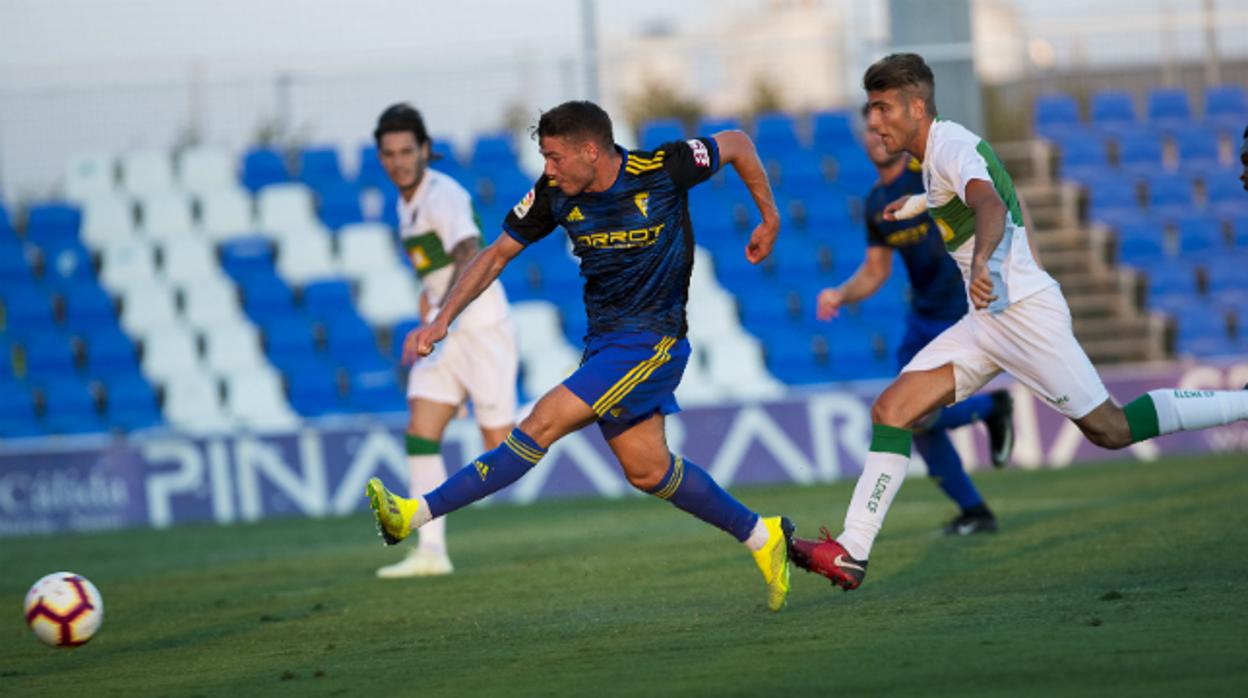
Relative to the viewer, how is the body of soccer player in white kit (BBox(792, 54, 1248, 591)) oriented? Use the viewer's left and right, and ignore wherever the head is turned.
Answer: facing to the left of the viewer

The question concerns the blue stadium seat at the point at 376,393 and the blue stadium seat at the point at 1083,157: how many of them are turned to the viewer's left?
0

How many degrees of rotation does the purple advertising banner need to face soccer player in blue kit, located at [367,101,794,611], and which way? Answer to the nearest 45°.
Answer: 0° — it already faces them

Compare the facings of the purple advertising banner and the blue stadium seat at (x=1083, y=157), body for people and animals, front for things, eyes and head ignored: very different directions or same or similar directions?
same or similar directions

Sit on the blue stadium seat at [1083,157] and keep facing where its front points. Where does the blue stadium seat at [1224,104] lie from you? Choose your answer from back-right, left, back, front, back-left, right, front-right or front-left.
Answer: back-left

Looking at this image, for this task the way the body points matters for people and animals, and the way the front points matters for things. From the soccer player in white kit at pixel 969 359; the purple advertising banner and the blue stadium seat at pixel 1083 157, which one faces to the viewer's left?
the soccer player in white kit

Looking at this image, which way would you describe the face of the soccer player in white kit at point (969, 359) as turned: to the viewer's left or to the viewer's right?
to the viewer's left

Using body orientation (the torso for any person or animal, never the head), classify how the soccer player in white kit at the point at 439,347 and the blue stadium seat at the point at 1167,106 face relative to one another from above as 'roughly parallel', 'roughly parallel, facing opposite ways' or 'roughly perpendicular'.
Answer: roughly parallel

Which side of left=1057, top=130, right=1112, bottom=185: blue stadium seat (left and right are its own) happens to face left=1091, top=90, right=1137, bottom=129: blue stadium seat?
back

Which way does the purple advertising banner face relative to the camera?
toward the camera

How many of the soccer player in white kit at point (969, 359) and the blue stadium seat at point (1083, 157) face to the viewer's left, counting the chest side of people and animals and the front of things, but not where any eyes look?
1

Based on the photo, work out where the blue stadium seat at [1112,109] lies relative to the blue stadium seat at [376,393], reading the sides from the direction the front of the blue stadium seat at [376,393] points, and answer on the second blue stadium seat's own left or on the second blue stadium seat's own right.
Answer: on the second blue stadium seat's own left

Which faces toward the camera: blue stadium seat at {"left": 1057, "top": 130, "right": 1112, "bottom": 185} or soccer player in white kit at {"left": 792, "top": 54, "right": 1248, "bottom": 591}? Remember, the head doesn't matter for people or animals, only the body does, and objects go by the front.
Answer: the blue stadium seat

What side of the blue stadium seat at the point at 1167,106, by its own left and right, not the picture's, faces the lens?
front

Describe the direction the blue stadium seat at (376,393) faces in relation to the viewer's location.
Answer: facing the viewer
